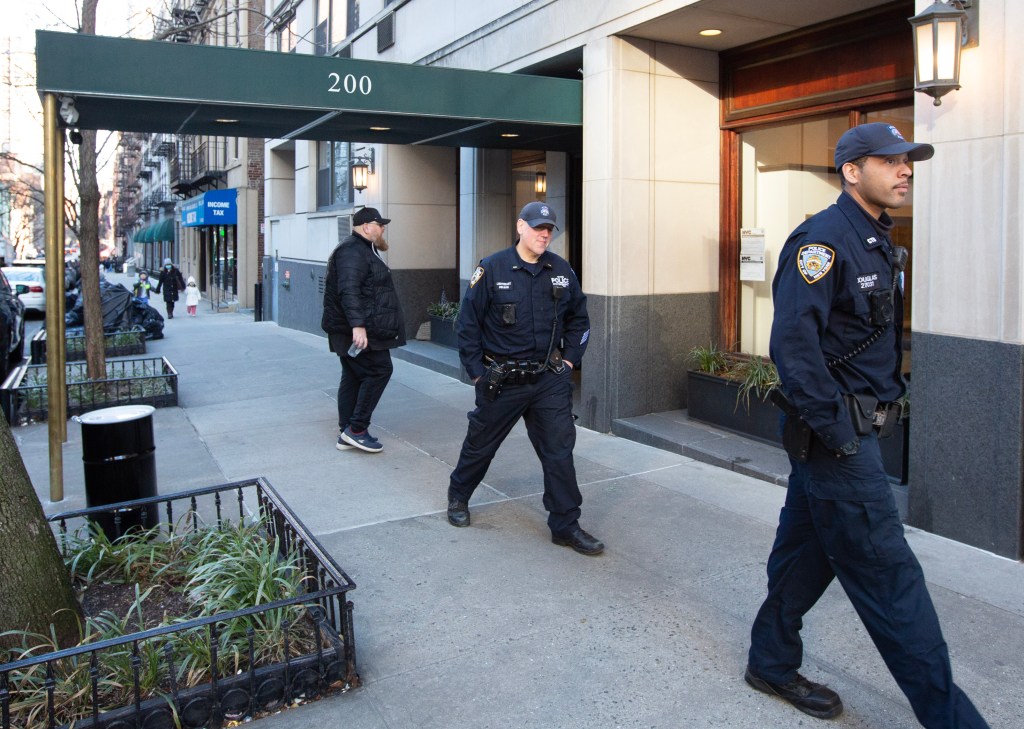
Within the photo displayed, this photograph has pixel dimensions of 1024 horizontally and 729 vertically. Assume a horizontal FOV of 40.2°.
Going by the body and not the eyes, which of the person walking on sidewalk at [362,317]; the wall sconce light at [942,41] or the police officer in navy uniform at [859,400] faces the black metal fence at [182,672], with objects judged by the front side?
the wall sconce light

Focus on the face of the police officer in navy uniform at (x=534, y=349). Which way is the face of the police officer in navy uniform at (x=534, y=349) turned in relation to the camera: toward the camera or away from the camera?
toward the camera

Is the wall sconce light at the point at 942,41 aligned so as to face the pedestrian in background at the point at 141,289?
no

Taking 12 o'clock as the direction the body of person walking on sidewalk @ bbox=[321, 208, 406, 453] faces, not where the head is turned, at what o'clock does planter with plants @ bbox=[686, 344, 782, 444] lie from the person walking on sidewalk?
The planter with plants is roughly at 12 o'clock from the person walking on sidewalk.

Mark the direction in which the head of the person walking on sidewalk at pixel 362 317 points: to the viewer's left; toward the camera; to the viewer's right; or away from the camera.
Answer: to the viewer's right

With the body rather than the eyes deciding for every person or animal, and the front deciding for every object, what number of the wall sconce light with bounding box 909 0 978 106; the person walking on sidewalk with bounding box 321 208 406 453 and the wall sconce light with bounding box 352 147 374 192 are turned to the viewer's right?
1

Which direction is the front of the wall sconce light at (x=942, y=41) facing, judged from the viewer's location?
facing the viewer and to the left of the viewer

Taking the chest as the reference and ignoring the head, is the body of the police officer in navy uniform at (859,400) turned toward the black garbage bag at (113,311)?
no

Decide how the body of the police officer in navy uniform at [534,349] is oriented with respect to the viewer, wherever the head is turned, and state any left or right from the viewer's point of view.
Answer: facing the viewer and to the right of the viewer

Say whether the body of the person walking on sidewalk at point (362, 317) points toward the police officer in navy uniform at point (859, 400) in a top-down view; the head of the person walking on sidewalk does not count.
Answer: no

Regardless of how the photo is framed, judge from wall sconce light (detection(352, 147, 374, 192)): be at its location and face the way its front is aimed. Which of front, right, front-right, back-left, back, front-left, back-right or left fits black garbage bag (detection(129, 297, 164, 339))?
right

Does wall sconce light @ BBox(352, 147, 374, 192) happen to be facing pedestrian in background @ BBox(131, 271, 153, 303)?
no

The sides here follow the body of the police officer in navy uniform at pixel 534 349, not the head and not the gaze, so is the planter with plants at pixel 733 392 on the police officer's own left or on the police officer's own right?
on the police officer's own left
